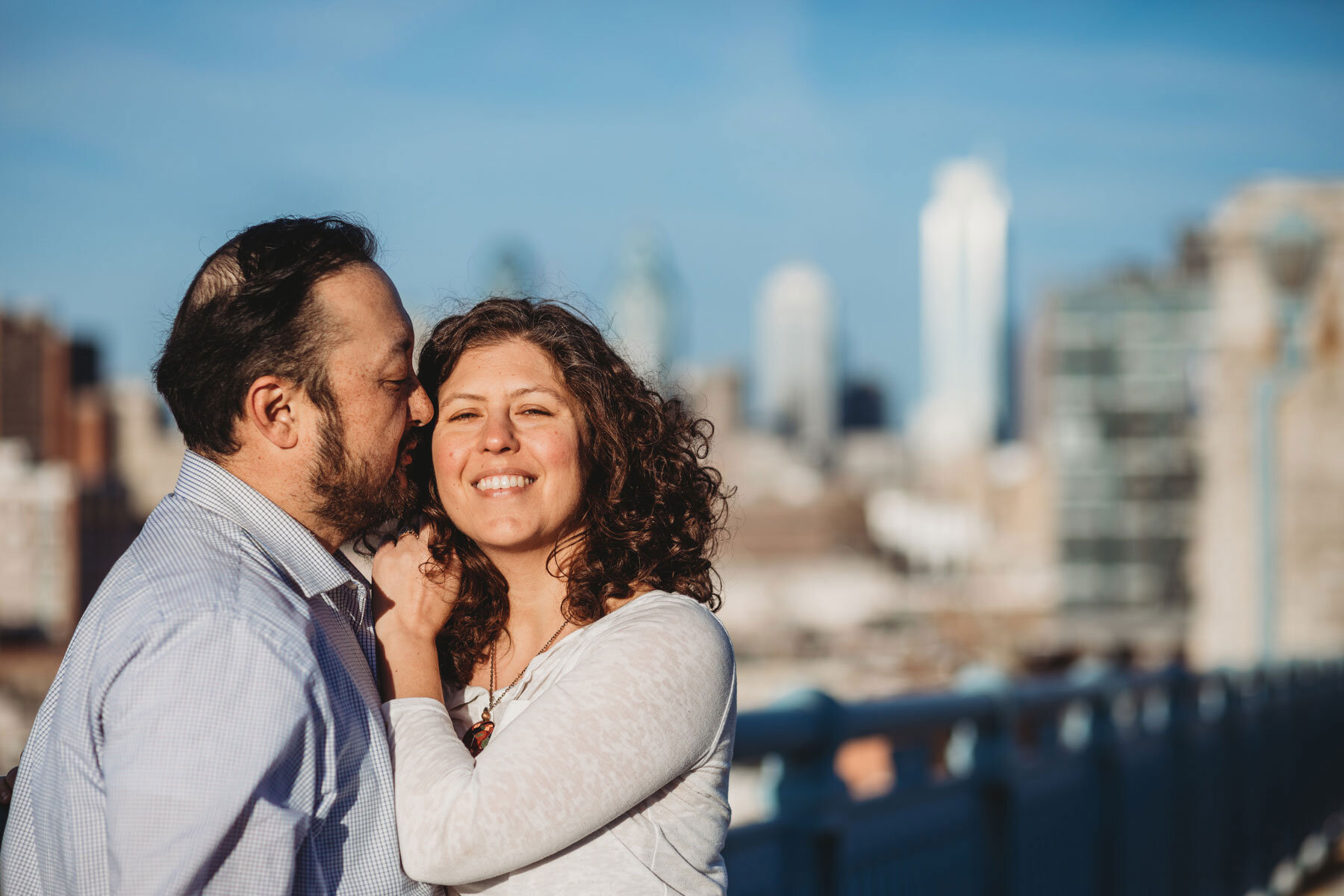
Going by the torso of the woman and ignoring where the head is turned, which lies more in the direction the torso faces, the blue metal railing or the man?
the man

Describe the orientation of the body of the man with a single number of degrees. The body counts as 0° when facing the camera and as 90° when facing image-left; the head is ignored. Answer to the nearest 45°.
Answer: approximately 270°

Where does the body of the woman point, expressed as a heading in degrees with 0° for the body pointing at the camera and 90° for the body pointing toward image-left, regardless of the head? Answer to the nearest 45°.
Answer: approximately 45°

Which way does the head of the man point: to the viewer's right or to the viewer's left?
to the viewer's right

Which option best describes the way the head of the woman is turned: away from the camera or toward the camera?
toward the camera

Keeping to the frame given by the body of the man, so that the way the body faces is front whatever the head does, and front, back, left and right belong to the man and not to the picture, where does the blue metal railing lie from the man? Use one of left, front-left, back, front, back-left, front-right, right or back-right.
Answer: front-left

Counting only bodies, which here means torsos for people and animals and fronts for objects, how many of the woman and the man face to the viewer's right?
1
